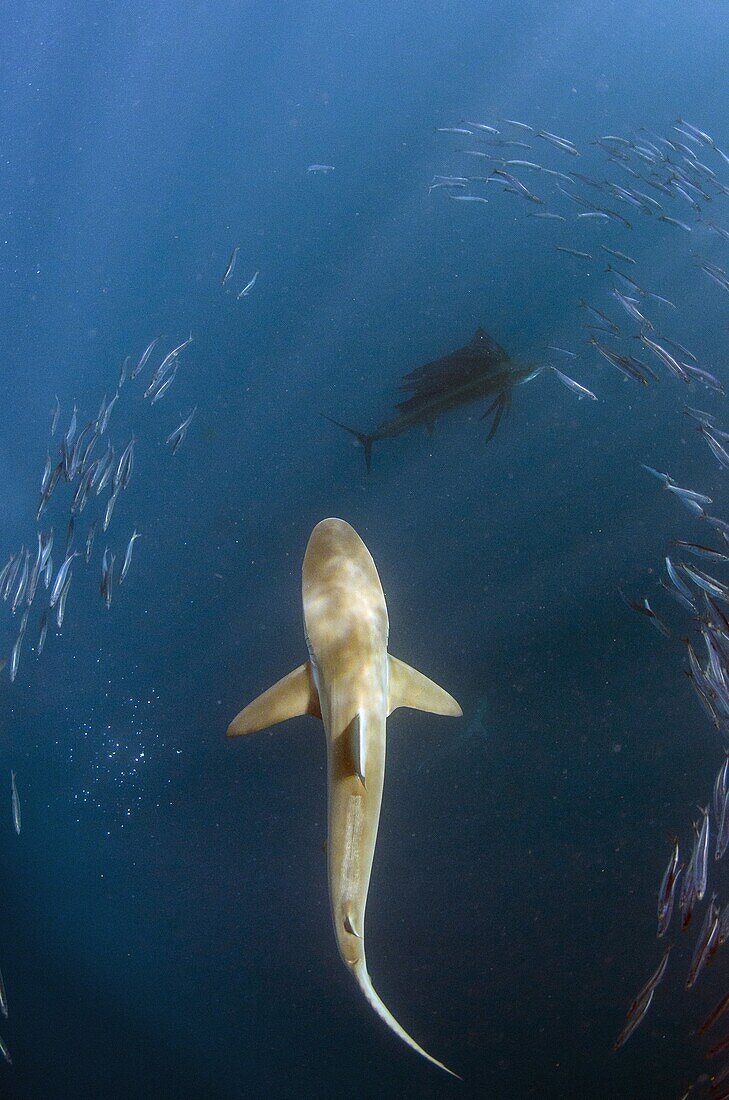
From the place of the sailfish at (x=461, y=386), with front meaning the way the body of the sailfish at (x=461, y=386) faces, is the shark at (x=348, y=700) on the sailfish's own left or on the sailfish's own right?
on the sailfish's own right

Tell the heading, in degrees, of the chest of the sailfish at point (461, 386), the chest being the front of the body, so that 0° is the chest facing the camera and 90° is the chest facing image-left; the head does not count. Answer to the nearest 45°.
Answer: approximately 270°

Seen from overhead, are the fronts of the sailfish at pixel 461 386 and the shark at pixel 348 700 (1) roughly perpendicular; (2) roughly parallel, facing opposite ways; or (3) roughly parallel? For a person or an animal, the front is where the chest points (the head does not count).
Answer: roughly perpendicular

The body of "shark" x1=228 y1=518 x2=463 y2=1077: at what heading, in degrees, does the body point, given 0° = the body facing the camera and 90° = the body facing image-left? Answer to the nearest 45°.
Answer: approximately 180°

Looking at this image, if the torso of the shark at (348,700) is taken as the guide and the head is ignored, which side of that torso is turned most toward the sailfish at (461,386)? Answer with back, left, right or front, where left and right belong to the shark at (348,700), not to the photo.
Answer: front

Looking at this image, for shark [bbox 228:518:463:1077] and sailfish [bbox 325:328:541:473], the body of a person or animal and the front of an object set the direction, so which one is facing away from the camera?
shark [bbox 228:518:463:1077]

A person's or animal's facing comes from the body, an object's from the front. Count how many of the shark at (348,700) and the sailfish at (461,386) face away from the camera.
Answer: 1
